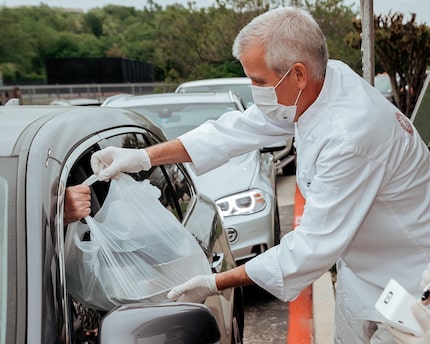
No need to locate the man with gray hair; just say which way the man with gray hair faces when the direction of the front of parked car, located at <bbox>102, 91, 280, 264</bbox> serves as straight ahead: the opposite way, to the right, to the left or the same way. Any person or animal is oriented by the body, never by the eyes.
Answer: to the right

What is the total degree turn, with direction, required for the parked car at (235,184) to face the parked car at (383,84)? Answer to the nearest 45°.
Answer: approximately 135° to its left

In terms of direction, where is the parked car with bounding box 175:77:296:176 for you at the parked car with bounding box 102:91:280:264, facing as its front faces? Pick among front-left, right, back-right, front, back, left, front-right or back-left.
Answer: back

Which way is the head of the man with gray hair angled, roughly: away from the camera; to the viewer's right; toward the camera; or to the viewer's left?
to the viewer's left

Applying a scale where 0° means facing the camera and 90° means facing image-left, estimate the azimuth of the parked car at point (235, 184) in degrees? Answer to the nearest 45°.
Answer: approximately 0°

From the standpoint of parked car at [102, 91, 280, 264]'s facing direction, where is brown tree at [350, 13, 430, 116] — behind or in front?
behind

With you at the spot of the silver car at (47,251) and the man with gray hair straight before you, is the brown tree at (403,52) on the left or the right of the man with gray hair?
left

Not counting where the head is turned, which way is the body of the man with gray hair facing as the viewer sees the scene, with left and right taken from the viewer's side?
facing to the left of the viewer

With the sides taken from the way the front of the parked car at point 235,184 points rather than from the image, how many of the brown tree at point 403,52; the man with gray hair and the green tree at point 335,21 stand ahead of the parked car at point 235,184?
1

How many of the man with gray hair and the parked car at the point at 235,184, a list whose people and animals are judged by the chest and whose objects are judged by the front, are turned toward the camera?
1

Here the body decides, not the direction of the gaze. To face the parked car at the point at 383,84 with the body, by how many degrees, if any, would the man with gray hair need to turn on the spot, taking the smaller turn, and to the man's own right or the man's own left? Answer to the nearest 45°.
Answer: approximately 90° to the man's own right
